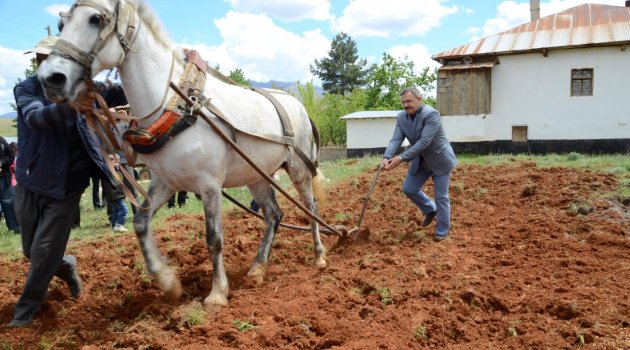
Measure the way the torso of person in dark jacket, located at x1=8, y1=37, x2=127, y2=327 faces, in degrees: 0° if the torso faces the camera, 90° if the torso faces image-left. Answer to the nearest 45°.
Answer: approximately 45°

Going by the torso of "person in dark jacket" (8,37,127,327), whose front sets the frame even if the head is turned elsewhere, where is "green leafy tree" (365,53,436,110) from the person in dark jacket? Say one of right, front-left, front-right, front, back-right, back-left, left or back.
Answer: back

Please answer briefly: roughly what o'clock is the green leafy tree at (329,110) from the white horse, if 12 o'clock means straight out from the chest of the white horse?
The green leafy tree is roughly at 5 o'clock from the white horse.

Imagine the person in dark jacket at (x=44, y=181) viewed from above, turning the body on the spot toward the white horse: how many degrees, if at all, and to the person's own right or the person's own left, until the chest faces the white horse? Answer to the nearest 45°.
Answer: approximately 135° to the person's own left

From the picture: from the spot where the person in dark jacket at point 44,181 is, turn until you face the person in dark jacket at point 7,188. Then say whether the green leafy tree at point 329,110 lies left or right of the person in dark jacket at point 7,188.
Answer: right

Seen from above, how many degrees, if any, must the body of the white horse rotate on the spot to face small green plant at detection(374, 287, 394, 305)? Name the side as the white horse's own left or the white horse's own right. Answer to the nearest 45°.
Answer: approximately 135° to the white horse's own left

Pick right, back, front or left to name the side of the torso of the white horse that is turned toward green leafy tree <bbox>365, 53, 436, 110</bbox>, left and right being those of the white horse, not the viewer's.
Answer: back

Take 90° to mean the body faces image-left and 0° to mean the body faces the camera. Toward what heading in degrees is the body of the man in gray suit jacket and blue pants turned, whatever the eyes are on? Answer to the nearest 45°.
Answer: approximately 45°

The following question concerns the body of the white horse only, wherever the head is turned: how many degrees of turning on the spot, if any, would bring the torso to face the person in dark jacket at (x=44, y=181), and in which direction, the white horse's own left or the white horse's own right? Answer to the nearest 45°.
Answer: approximately 45° to the white horse's own right

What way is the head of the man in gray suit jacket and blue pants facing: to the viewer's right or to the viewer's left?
to the viewer's left

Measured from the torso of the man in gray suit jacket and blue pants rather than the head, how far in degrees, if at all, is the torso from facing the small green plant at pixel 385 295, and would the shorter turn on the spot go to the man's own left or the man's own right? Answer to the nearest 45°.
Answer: approximately 45° to the man's own left
